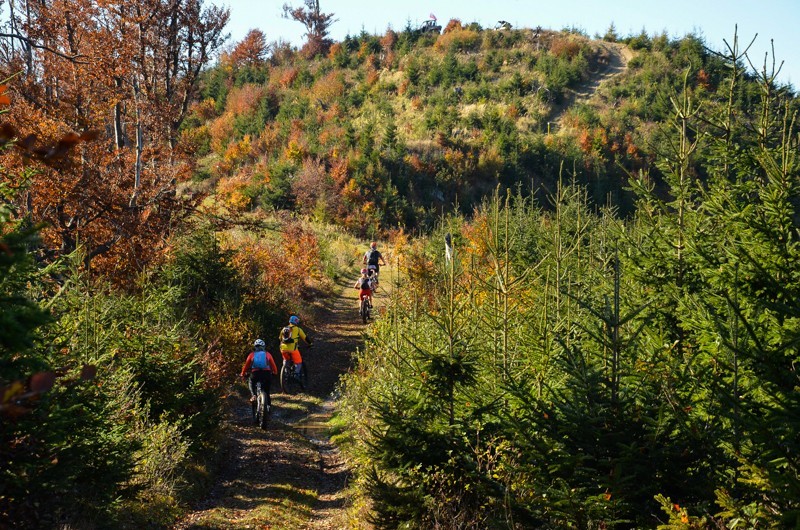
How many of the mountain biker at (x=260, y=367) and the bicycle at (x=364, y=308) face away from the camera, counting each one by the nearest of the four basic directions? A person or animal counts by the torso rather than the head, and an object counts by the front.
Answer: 2

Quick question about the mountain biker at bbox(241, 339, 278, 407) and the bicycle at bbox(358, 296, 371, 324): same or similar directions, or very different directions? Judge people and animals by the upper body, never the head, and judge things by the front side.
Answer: same or similar directions

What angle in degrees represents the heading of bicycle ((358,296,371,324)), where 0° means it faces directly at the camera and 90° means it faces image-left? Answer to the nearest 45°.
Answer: approximately 180°

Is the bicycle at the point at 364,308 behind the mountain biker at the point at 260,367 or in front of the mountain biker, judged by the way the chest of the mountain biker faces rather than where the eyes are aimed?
in front

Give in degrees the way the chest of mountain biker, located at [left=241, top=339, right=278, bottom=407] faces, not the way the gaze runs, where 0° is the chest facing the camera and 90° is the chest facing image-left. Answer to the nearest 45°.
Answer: approximately 180°

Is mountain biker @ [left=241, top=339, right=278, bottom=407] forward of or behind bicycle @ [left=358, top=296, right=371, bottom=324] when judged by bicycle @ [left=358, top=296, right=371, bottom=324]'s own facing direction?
behind

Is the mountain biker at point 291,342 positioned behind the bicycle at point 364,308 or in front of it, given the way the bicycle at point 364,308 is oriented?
behind

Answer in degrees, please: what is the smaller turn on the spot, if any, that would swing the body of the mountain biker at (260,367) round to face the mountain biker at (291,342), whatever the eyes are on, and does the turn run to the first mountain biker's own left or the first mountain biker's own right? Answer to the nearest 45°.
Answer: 0° — they already face them

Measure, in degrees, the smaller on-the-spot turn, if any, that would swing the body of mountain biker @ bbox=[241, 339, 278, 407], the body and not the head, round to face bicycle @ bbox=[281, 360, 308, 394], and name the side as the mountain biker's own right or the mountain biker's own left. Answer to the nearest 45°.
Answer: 0° — they already face it

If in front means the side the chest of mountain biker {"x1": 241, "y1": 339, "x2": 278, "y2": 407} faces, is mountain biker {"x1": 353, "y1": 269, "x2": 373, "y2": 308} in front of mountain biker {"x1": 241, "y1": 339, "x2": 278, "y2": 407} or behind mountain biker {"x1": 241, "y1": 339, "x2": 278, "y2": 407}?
in front

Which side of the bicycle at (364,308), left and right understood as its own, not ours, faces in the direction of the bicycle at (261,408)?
back
